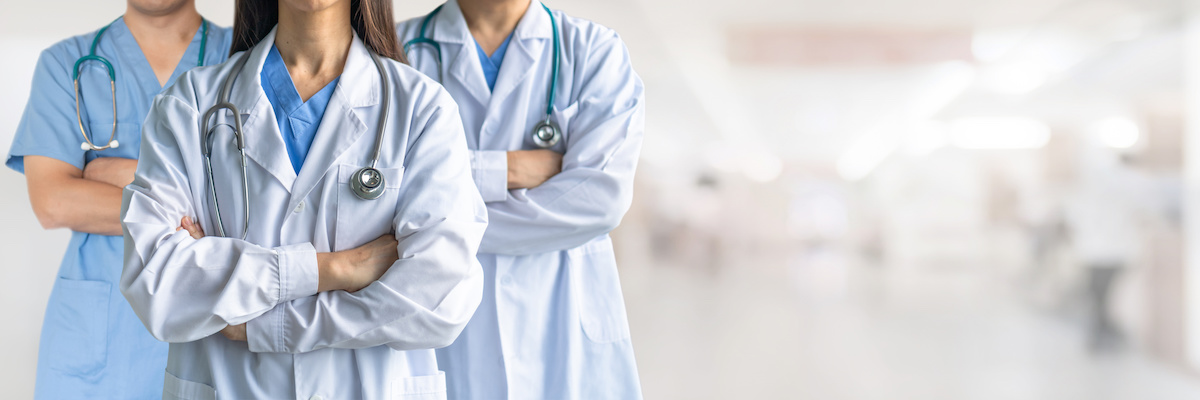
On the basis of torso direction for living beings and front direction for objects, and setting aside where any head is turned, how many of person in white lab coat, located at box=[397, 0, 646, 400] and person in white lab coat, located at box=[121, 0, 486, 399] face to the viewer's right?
0

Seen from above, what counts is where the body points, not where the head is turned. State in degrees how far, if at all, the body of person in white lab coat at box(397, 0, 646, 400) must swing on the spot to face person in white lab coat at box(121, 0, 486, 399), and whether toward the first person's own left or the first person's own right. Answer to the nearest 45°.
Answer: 0° — they already face them

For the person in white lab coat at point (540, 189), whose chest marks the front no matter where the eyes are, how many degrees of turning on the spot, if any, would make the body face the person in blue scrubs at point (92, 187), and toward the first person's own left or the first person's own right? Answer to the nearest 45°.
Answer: approximately 45° to the first person's own right

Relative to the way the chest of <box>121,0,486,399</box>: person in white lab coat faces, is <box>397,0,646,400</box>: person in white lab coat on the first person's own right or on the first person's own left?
on the first person's own left

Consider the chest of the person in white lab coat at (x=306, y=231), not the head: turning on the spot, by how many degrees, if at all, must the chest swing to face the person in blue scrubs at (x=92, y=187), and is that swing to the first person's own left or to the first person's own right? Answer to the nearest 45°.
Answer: approximately 135° to the first person's own right

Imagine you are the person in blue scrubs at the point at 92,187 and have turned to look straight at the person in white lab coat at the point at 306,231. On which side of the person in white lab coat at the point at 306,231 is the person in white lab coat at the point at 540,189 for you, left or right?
left
